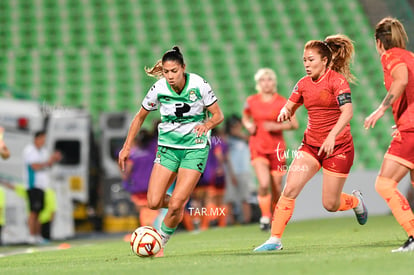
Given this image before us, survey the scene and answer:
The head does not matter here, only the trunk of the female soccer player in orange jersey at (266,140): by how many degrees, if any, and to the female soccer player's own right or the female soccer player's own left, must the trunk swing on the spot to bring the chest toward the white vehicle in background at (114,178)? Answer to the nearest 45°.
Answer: approximately 135° to the female soccer player's own right

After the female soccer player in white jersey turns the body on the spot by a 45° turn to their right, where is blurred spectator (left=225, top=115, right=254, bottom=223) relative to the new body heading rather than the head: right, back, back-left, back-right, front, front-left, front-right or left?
back-right

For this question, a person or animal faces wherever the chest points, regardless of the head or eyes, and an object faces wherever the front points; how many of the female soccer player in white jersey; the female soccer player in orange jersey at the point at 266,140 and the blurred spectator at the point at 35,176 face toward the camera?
2

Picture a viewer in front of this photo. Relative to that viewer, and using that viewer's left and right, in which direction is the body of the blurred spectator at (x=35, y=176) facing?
facing to the right of the viewer

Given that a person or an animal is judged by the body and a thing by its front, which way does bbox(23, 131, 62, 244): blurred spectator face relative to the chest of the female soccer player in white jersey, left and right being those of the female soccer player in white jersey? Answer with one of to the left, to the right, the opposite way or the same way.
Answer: to the left

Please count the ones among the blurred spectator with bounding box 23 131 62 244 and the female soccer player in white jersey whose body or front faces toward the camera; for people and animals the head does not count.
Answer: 1

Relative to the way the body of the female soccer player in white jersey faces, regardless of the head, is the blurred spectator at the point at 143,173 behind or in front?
behind

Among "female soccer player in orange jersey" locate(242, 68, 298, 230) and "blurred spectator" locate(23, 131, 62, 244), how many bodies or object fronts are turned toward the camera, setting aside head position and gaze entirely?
1

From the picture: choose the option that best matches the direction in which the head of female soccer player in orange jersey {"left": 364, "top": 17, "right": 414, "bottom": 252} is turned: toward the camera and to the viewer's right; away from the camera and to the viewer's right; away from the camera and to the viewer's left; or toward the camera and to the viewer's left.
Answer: away from the camera and to the viewer's left

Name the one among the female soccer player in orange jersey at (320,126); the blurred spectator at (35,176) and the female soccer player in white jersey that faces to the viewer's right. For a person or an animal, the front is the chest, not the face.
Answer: the blurred spectator
